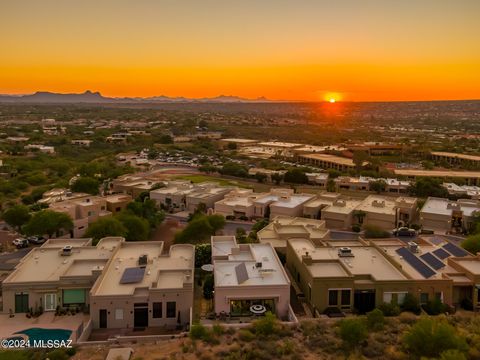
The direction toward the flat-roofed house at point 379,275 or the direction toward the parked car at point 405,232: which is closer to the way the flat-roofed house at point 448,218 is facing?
the flat-roofed house

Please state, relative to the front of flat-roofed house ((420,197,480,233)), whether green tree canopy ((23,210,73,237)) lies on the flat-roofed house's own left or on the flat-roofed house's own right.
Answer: on the flat-roofed house's own right

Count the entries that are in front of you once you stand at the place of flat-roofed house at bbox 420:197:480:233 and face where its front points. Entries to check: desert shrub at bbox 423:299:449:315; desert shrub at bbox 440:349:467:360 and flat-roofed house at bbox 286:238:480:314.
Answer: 3

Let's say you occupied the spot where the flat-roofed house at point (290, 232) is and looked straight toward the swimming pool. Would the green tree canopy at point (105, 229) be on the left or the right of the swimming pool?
right

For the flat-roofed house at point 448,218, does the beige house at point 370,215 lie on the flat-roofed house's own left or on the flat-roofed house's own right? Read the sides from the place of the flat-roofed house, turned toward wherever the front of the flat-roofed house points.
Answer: on the flat-roofed house's own right

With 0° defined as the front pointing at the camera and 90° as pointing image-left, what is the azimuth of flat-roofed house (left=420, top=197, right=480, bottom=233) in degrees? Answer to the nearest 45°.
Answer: approximately 0°

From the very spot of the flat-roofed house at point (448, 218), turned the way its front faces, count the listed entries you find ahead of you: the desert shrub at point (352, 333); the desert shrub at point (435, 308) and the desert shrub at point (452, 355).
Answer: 3

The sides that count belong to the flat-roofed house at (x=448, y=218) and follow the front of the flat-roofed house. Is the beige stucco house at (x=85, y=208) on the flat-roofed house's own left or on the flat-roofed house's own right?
on the flat-roofed house's own right

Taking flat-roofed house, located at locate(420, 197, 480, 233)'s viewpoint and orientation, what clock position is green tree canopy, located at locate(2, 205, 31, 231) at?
The green tree canopy is roughly at 2 o'clock from the flat-roofed house.

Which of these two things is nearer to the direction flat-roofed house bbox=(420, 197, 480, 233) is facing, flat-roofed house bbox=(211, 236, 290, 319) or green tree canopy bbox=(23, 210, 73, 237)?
the flat-roofed house

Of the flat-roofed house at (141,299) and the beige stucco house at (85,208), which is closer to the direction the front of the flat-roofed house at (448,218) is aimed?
the flat-roofed house

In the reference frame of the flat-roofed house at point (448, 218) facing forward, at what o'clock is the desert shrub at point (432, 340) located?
The desert shrub is roughly at 12 o'clock from the flat-roofed house.
